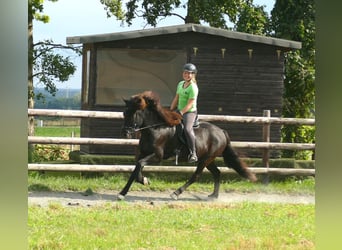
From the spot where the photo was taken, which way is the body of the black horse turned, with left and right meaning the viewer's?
facing to the left of the viewer

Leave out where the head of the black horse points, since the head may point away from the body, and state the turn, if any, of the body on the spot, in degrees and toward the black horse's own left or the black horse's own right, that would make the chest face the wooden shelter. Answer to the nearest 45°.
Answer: approximately 90° to the black horse's own right

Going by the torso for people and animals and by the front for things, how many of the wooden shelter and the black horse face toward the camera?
1

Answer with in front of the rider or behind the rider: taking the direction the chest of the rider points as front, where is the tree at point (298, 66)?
behind

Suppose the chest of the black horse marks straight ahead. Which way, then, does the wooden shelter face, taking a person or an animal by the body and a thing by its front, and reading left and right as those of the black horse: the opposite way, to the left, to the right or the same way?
to the left

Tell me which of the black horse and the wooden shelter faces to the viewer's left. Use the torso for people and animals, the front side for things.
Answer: the black horse

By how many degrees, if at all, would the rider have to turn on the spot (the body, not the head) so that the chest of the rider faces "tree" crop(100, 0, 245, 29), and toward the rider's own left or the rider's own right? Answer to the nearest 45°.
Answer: approximately 135° to the rider's own right

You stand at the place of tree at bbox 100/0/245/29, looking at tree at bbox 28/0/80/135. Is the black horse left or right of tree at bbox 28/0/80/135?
left

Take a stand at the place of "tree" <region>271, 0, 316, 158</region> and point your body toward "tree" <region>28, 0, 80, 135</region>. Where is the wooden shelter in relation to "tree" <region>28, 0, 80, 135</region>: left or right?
left

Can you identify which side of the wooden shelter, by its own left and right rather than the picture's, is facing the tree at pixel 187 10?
back
